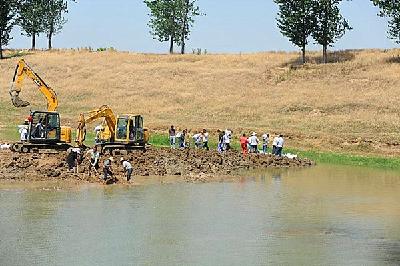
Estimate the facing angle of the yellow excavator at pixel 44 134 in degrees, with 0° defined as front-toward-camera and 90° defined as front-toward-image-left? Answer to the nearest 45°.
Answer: approximately 90°

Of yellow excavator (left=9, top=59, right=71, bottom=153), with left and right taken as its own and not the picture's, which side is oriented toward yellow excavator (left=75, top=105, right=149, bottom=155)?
back
